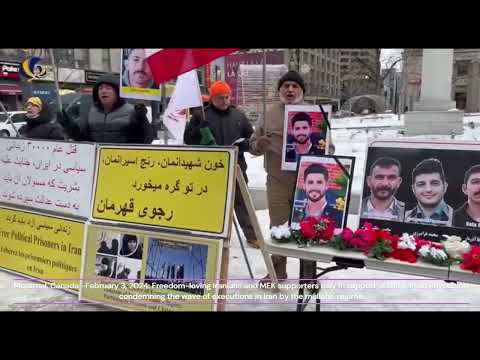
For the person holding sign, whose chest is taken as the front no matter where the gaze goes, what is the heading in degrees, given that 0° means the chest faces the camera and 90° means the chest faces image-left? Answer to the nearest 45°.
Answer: approximately 0°

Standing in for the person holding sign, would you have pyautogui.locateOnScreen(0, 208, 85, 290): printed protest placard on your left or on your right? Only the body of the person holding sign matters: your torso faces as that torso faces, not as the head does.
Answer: on your right

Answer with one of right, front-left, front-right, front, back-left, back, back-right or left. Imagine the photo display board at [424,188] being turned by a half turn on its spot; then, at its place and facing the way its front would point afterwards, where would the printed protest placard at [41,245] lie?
left

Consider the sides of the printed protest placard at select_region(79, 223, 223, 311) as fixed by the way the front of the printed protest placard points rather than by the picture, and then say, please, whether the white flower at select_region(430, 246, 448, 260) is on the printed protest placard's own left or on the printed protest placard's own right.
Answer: on the printed protest placard's own left

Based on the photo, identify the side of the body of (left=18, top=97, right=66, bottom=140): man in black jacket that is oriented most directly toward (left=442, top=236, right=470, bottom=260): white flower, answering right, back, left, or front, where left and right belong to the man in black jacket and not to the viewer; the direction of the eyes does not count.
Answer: left

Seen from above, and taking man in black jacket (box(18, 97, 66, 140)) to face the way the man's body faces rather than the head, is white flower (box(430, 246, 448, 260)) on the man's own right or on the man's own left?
on the man's own left

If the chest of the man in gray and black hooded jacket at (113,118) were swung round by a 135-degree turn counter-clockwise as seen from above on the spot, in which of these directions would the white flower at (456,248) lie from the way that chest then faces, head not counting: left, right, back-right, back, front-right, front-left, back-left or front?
right

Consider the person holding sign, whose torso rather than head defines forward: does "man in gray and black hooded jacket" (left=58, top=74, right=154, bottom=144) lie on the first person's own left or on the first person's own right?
on the first person's own right

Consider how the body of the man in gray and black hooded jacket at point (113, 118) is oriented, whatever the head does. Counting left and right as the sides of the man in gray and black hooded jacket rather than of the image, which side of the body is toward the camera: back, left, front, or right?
front

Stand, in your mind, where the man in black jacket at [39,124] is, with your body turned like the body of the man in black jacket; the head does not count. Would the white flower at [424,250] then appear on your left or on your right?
on your left
